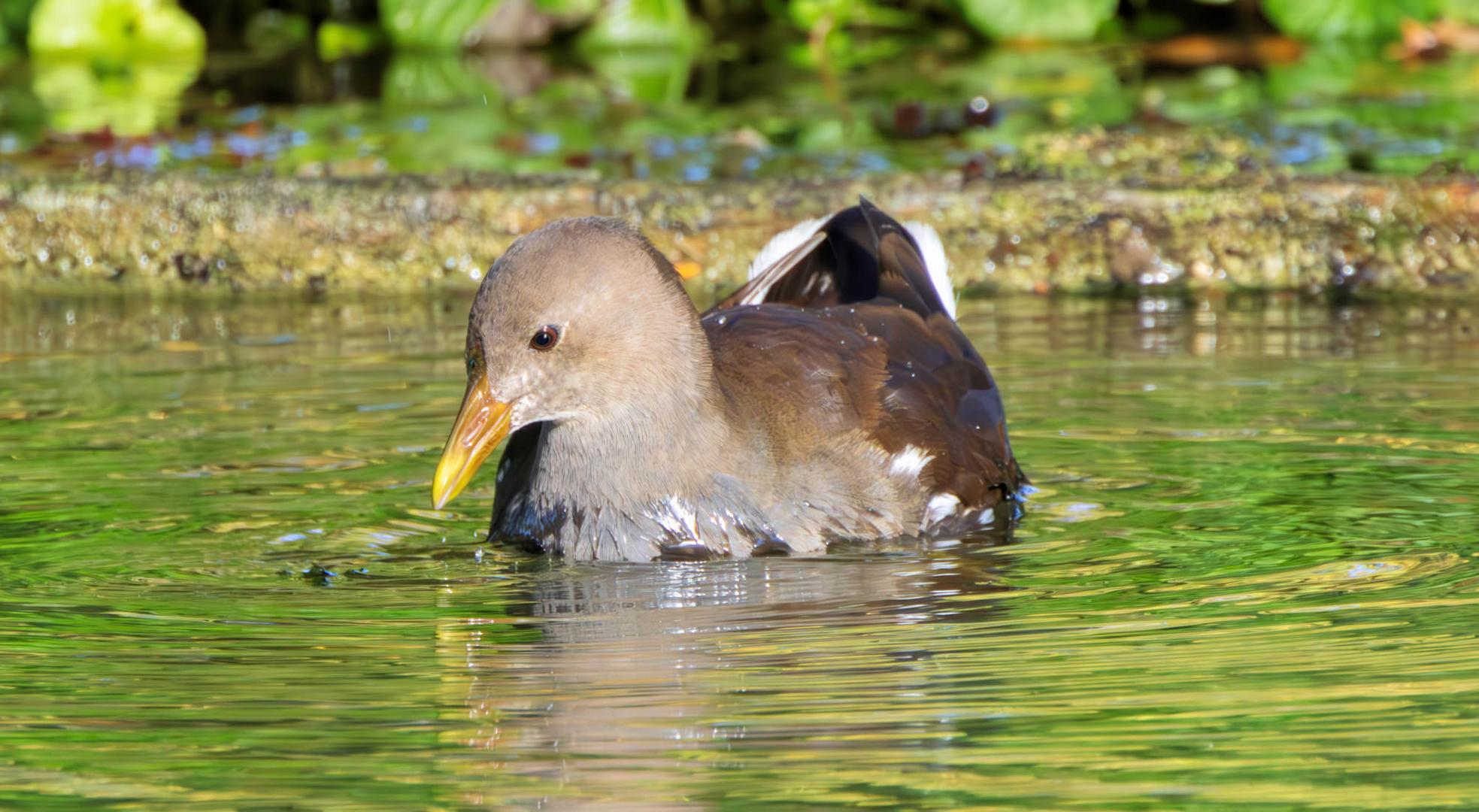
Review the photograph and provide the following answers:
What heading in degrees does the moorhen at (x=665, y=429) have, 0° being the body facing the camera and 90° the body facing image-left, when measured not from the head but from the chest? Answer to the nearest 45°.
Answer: approximately 45°

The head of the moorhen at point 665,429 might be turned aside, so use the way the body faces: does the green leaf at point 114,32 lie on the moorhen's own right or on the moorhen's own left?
on the moorhen's own right

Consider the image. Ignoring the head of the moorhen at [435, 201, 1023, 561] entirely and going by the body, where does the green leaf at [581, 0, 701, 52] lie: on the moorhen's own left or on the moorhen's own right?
on the moorhen's own right

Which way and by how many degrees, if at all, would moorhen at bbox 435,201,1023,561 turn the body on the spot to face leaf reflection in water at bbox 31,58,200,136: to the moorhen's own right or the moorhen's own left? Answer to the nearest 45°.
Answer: approximately 90° to the moorhen's own right

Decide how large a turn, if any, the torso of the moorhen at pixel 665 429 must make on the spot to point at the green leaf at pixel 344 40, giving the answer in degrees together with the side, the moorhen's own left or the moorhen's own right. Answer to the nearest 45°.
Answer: approximately 135° to the moorhen's own right
